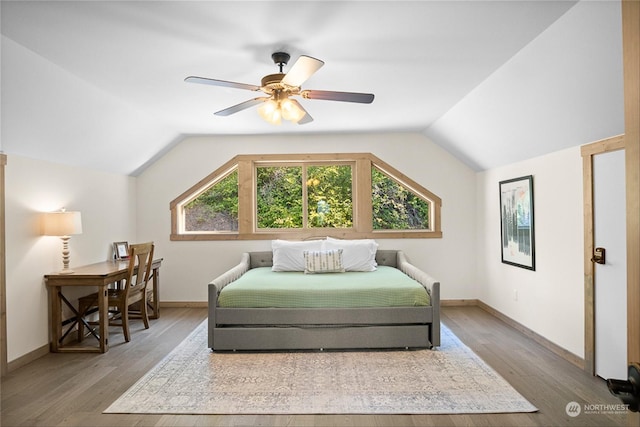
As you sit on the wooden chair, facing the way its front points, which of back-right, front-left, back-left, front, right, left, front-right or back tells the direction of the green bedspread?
back

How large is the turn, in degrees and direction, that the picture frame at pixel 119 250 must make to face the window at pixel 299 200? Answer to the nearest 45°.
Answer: approximately 45° to its left

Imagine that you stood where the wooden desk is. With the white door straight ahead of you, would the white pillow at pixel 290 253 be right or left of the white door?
left

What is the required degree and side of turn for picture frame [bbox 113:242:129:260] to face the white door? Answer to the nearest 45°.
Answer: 0° — it already faces it

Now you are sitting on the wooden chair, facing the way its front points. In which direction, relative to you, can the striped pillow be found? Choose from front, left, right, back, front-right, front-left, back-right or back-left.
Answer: back-right

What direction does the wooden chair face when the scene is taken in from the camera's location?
facing away from the viewer and to the left of the viewer

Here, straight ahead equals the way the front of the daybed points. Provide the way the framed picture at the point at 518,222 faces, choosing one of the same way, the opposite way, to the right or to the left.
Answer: to the right

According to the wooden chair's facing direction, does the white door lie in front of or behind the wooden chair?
behind

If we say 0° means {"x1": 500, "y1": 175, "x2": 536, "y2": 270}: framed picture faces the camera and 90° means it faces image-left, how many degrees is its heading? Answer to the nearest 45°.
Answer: approximately 45°
